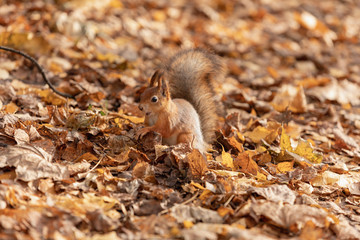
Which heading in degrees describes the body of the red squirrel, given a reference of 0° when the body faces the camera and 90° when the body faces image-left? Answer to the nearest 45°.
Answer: approximately 90°

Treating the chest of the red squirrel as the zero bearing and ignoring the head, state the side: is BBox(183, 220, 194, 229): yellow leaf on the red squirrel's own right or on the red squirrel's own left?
on the red squirrel's own left

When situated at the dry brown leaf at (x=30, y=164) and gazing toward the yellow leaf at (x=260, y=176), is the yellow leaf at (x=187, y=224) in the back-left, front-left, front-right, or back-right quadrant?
front-right

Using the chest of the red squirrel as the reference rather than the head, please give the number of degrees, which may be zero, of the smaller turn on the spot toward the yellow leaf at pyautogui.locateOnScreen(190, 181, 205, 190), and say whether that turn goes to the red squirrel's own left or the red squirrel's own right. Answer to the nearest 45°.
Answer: approximately 90° to the red squirrel's own left

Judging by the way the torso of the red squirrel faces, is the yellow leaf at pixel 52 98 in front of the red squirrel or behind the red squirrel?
in front

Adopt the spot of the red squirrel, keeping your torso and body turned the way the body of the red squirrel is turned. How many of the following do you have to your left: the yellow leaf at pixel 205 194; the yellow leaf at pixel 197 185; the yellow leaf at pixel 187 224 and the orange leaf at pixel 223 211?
4

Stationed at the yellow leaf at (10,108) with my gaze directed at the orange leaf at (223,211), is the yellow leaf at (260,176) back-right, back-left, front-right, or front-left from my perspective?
front-left

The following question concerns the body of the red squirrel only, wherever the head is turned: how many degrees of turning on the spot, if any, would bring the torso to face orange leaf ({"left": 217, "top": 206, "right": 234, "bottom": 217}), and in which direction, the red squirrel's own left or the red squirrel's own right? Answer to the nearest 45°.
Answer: approximately 90° to the red squirrel's own left

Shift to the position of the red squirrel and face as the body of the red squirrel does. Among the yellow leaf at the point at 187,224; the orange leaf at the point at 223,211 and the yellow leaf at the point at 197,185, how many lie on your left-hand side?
3

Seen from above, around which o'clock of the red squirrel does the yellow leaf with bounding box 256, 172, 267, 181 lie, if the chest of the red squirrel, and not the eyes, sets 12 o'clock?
The yellow leaf is roughly at 8 o'clock from the red squirrel.
